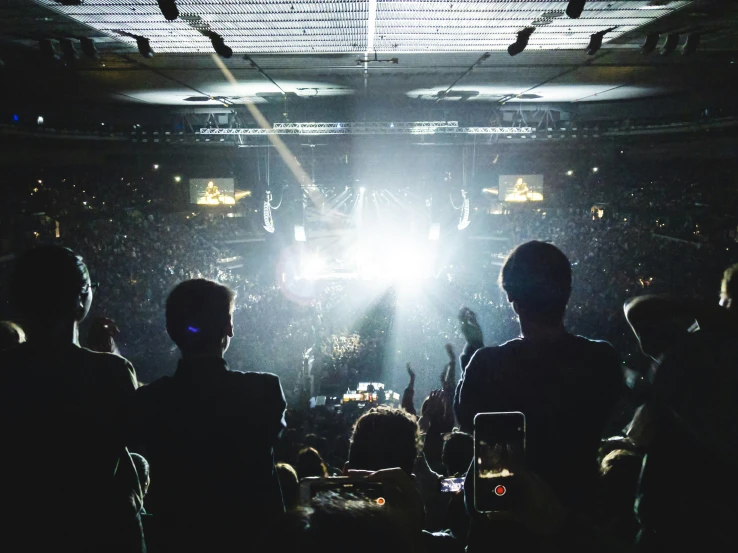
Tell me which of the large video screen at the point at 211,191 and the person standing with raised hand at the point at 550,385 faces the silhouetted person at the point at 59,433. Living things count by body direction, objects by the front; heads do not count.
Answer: the large video screen

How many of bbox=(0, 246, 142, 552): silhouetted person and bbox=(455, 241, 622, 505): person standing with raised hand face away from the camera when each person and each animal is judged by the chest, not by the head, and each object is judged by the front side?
2

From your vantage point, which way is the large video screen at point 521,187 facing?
toward the camera

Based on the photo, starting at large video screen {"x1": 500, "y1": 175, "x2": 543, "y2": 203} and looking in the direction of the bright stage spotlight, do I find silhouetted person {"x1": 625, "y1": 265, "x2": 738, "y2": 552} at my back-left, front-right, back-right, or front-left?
back-left

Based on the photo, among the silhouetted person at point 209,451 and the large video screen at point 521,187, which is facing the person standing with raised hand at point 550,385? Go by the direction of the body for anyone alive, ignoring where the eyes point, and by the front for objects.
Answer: the large video screen

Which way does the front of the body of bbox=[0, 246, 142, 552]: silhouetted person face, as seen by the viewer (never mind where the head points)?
away from the camera

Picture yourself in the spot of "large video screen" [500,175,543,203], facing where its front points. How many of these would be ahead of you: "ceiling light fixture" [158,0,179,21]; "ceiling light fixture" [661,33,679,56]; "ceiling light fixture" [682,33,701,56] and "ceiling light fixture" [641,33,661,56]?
4

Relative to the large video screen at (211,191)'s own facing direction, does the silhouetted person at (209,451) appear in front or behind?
in front

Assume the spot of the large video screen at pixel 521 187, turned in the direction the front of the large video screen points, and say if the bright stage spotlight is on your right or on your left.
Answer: on your right

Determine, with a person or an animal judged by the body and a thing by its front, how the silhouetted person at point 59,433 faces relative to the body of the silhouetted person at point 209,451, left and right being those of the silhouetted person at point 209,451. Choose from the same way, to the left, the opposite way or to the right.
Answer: the same way

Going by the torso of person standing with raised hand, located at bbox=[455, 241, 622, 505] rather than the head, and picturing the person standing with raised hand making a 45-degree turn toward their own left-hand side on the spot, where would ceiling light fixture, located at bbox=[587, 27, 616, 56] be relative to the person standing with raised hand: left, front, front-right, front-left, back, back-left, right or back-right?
front-right

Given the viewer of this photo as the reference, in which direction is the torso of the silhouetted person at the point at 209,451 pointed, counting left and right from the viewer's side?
facing away from the viewer

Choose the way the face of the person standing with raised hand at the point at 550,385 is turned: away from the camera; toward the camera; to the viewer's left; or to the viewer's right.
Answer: away from the camera

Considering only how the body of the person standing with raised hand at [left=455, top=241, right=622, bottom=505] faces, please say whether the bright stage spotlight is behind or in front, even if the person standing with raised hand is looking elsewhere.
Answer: in front

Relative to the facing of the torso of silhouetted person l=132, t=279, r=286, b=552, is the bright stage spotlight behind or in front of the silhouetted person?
in front

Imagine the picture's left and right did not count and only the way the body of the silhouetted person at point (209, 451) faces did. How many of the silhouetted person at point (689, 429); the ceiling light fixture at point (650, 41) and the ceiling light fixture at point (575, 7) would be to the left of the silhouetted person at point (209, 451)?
0

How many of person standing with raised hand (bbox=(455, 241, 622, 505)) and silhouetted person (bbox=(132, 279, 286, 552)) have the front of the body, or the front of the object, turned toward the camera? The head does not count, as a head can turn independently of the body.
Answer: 0

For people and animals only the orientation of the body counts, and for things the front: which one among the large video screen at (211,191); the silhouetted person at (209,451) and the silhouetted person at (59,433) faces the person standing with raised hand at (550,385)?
the large video screen

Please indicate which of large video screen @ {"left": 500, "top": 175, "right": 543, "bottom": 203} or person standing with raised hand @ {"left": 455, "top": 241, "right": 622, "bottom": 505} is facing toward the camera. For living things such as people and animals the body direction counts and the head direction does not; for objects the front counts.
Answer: the large video screen
